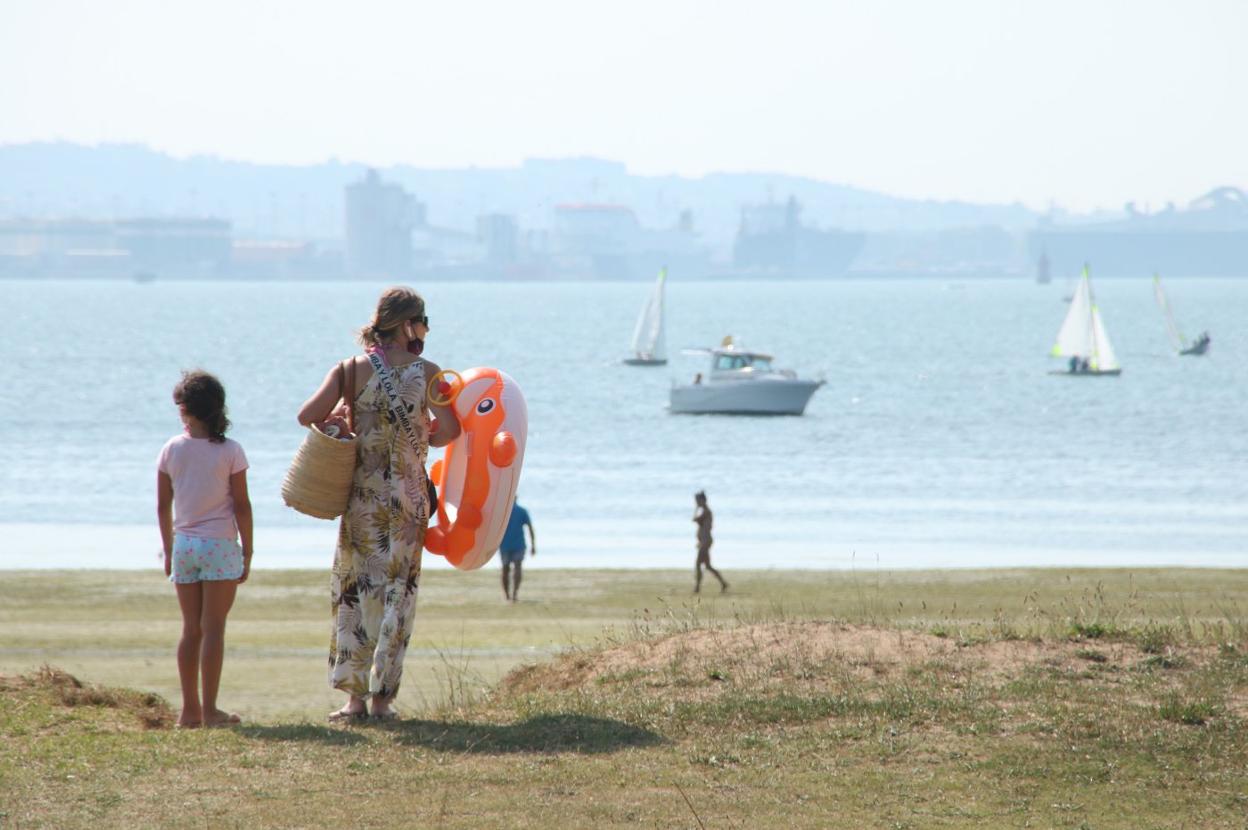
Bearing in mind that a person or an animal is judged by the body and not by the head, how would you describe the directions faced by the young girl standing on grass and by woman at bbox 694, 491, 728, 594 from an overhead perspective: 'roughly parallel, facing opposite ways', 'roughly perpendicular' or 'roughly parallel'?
roughly perpendicular

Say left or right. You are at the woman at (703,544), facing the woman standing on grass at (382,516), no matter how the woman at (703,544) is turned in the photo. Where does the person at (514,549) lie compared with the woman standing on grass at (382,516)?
right

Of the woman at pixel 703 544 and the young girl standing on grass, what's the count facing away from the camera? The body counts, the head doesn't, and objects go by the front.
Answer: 1

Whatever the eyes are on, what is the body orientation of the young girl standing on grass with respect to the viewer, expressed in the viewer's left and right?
facing away from the viewer

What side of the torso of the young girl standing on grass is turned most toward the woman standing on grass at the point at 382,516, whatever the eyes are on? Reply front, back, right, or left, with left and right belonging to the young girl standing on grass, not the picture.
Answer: right

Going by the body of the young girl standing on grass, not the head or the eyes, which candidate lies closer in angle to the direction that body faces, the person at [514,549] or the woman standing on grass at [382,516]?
the person

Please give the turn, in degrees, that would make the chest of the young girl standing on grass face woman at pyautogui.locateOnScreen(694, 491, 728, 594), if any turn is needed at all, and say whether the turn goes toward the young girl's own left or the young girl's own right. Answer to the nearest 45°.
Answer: approximately 45° to the young girl's own right
